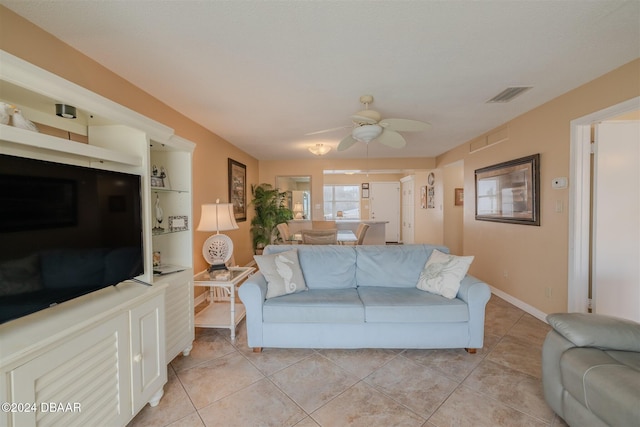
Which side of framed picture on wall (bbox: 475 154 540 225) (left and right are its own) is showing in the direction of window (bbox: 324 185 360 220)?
right

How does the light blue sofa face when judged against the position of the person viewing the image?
facing the viewer

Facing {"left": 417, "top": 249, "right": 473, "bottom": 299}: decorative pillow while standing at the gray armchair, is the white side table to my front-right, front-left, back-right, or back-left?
front-left

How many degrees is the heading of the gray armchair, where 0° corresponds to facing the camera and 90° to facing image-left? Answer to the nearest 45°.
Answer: approximately 45°

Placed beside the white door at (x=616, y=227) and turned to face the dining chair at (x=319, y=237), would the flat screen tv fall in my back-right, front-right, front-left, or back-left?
front-left

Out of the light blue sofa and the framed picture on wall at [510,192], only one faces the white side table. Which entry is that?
the framed picture on wall

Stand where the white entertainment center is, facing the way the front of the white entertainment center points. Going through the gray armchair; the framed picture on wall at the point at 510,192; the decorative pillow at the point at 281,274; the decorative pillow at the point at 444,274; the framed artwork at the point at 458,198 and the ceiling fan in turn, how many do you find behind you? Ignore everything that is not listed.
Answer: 0

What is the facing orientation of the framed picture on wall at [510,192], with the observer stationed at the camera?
facing the viewer and to the left of the viewer

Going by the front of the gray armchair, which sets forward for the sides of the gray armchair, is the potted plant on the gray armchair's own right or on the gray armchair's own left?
on the gray armchair's own right

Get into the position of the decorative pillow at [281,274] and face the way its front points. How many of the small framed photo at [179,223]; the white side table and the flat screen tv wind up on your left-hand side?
0

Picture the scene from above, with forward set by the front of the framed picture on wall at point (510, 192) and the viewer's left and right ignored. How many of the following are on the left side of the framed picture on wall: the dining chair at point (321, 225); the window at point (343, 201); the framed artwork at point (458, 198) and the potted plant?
0

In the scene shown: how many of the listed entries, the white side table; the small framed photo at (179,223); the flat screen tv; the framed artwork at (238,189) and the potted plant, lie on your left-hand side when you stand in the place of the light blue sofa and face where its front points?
0

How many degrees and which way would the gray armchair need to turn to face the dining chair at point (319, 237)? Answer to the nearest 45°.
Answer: approximately 45° to its right

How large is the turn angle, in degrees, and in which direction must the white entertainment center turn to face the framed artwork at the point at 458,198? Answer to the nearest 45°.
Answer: approximately 45° to its left

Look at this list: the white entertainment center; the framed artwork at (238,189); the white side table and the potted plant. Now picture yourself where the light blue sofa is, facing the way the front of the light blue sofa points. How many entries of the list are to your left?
0

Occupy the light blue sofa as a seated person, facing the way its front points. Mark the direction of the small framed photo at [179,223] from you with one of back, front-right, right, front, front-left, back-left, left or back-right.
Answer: right

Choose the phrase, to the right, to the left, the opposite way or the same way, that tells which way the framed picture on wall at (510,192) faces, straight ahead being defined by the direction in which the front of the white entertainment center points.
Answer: the opposite way

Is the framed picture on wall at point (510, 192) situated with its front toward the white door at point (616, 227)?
no

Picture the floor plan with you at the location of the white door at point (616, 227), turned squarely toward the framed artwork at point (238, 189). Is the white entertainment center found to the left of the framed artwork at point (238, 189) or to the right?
left

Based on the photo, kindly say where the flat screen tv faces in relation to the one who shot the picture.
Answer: facing the viewer and to the right of the viewer

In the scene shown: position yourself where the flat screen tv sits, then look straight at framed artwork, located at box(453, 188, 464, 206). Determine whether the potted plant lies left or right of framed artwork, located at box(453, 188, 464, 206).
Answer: left

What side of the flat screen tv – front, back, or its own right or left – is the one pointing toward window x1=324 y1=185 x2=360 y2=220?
left

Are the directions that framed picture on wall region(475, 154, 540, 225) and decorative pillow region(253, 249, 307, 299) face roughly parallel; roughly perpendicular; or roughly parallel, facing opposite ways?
roughly perpendicular
